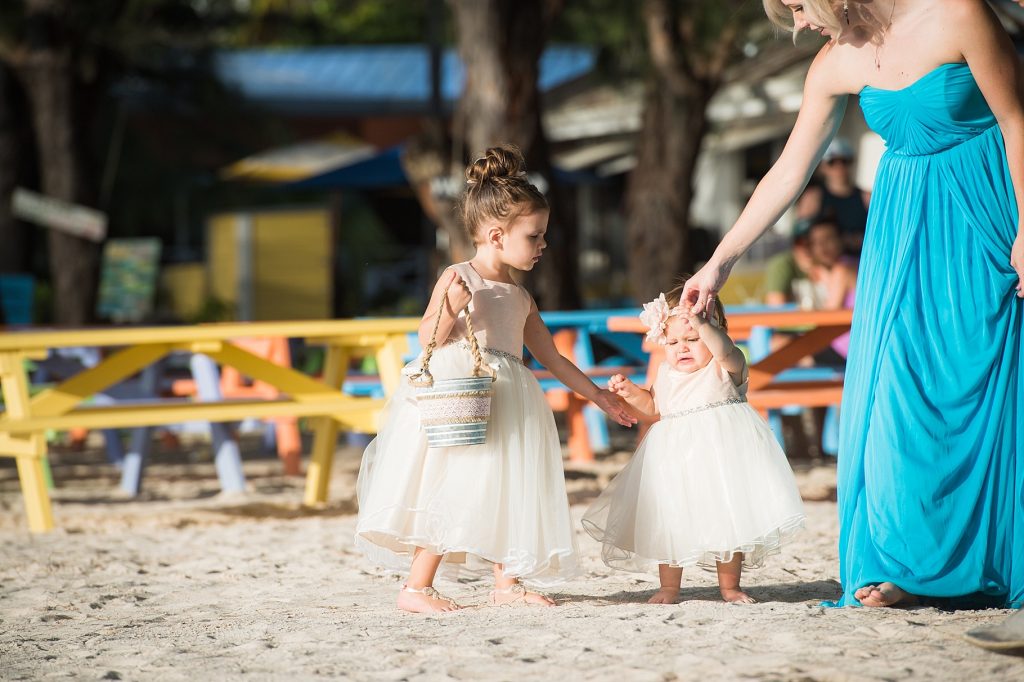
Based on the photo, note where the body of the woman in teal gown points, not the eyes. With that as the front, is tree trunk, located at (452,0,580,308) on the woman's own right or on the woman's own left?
on the woman's own right

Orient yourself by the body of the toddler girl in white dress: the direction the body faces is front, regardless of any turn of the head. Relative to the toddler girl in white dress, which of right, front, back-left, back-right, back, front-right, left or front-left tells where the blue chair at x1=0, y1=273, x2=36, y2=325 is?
back-right

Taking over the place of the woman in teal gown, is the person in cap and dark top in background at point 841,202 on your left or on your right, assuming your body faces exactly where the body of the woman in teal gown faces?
on your right

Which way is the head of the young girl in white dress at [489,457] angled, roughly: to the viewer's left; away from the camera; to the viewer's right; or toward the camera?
to the viewer's right

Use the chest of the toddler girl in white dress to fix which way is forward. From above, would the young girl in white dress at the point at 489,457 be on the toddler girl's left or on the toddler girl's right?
on the toddler girl's right

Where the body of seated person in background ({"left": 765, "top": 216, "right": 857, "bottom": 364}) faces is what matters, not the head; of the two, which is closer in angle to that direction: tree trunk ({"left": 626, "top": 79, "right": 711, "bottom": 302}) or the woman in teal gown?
the woman in teal gown

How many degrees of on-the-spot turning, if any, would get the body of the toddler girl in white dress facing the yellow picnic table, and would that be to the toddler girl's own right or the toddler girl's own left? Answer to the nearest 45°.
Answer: approximately 135° to the toddler girl's own right

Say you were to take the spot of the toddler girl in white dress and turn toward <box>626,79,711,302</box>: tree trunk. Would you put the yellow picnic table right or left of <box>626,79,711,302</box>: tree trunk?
left

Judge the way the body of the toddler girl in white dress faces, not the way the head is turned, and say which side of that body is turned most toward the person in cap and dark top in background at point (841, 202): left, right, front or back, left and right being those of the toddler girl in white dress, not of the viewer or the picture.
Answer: back

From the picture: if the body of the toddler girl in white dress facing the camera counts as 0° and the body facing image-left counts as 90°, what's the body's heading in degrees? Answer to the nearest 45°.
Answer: approximately 0°

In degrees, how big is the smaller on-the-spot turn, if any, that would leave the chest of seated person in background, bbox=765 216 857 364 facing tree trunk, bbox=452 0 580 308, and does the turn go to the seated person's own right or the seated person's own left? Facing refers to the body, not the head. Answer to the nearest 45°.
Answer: approximately 135° to the seated person's own right
